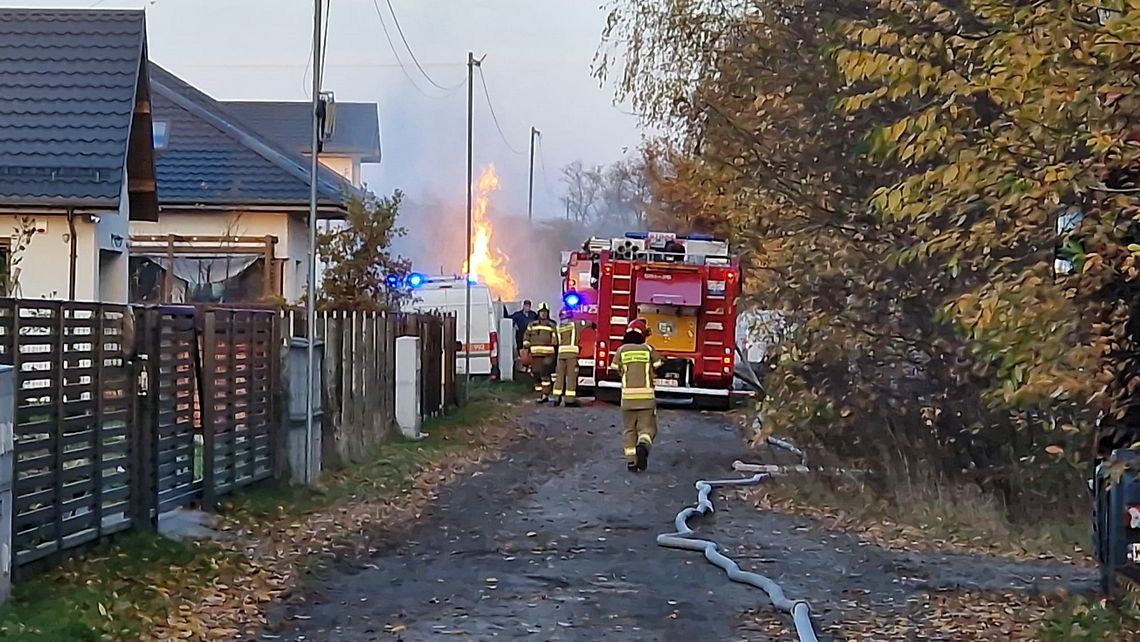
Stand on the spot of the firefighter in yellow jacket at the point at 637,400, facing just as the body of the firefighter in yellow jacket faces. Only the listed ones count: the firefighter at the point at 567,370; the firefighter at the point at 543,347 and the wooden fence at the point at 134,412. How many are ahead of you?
2

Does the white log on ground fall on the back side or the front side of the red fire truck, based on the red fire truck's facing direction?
on the back side

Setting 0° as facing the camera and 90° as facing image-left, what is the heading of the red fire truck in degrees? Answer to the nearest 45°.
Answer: approximately 180°

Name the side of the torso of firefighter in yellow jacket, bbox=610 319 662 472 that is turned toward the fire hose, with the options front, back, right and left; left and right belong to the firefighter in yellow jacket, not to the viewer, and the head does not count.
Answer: back

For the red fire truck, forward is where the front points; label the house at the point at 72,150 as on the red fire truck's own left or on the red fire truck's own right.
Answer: on the red fire truck's own left

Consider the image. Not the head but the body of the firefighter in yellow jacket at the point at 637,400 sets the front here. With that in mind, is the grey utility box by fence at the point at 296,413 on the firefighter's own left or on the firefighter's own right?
on the firefighter's own left

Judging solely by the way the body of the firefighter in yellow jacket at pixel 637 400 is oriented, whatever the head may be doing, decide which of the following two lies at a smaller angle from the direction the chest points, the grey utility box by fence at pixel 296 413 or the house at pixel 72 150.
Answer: the house

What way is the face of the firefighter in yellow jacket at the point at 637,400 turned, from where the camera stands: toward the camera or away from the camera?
away from the camera

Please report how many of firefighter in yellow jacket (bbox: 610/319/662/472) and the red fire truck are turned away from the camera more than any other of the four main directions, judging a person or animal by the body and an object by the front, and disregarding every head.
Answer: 2

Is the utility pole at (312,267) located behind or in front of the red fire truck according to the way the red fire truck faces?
behind

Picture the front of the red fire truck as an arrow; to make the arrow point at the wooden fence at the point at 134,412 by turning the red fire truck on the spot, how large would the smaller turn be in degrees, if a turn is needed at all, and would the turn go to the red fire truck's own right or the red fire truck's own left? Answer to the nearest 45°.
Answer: approximately 180°

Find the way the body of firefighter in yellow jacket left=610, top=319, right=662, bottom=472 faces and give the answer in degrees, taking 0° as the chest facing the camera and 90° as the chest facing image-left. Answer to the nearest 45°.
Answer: approximately 180°

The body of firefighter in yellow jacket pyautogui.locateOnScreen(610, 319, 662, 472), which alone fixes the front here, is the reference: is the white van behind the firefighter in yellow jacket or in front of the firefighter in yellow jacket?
in front
